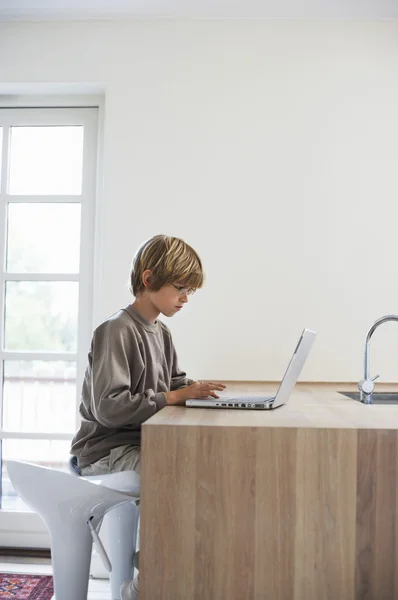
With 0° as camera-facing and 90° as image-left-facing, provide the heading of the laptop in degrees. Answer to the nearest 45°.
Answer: approximately 90°

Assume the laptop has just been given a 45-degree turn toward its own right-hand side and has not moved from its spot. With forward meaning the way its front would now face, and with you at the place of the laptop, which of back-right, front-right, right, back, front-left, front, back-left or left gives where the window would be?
front
